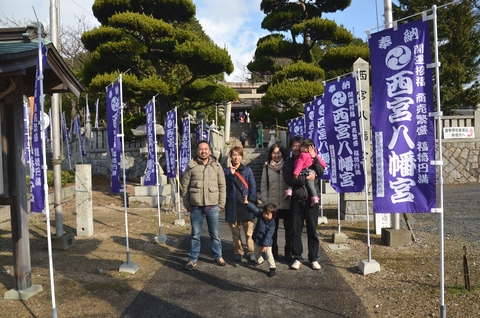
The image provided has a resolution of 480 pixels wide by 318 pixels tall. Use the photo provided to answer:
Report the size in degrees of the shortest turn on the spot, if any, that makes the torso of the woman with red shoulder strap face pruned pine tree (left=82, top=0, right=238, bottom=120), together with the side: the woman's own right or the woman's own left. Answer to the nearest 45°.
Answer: approximately 180°

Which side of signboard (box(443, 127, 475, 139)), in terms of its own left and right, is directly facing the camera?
front

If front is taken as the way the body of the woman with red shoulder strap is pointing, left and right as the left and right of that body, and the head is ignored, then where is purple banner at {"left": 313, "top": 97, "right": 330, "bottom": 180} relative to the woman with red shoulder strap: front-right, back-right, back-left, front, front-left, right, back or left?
back-left

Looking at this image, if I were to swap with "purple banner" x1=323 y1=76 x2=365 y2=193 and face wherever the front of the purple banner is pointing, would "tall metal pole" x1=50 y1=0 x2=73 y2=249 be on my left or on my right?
on my right

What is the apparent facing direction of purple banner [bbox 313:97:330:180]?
toward the camera

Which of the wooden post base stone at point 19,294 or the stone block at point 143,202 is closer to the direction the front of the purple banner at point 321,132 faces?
the wooden post base stone

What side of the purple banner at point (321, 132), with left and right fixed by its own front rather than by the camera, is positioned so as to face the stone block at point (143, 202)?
right

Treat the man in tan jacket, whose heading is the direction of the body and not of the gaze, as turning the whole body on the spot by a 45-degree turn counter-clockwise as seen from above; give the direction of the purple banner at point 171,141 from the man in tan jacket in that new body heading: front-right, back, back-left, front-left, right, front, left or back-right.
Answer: back-left

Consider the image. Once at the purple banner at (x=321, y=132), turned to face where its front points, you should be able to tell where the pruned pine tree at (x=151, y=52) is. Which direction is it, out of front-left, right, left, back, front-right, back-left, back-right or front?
back-right

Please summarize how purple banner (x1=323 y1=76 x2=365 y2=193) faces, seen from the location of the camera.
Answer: facing the viewer
